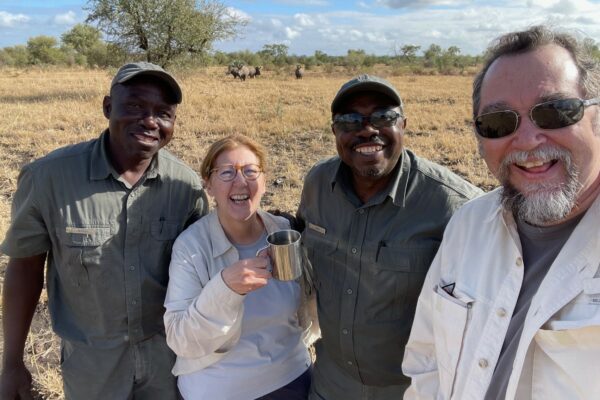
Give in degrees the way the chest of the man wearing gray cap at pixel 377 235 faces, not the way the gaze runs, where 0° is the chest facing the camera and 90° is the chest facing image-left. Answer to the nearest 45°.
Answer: approximately 0°

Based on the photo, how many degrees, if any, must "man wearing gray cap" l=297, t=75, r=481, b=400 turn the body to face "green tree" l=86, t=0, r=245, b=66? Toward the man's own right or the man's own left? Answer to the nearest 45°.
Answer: approximately 135° to the man's own right

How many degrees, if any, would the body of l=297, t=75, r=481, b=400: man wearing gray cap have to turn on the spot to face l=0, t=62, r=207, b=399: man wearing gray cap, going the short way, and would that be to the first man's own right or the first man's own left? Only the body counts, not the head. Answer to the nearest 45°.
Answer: approximately 90° to the first man's own right

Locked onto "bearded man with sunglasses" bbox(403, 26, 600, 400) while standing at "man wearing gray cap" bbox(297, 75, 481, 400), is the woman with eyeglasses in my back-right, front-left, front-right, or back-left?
back-right

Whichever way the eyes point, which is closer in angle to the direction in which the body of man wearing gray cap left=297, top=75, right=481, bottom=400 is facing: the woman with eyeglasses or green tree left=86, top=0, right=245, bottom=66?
the woman with eyeglasses

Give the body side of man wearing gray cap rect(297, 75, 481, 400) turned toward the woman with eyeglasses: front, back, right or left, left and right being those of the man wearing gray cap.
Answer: right

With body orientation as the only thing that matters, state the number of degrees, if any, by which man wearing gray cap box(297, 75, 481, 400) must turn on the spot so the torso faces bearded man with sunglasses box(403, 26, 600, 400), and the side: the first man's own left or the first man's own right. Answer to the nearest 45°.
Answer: approximately 45° to the first man's own left
